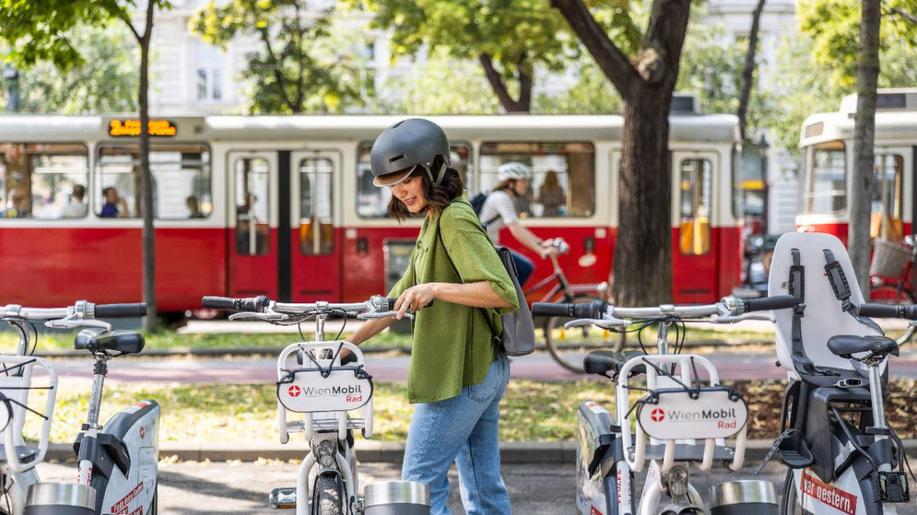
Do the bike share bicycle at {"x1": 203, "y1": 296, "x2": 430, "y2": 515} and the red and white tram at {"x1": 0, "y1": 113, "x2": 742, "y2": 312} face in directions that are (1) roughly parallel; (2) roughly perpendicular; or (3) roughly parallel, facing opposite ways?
roughly perpendicular

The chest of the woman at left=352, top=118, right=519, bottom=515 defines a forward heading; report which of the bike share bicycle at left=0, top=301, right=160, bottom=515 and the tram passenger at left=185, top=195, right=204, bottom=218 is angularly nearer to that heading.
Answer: the bike share bicycle

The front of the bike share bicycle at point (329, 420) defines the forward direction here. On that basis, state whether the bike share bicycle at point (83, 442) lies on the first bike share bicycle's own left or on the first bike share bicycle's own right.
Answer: on the first bike share bicycle's own right

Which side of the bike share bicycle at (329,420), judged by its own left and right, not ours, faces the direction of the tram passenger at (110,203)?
back

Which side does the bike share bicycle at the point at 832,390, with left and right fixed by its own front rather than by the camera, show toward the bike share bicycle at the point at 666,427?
right

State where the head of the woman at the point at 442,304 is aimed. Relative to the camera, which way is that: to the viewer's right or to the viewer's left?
to the viewer's left

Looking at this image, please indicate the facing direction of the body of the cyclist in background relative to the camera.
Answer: to the viewer's right

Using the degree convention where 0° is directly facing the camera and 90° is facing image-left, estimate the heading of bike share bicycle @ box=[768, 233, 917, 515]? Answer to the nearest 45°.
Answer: approximately 315°

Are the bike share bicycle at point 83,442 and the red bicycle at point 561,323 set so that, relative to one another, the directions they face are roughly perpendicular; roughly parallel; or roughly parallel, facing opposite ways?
roughly perpendicular

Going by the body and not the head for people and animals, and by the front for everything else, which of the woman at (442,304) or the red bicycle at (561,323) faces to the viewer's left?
the woman

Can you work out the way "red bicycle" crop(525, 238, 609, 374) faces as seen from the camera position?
facing to the right of the viewer
